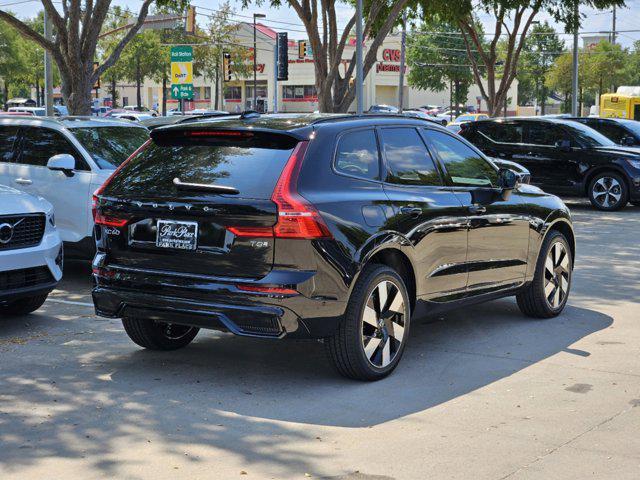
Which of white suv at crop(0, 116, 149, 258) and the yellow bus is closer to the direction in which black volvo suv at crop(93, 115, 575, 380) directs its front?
the yellow bus

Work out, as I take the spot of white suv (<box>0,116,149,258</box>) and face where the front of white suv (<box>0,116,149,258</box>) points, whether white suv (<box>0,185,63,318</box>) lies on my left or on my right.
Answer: on my right

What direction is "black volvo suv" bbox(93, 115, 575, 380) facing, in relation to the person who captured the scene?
facing away from the viewer and to the right of the viewer

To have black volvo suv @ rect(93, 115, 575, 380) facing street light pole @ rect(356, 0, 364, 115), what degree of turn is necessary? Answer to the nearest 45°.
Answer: approximately 45° to its left

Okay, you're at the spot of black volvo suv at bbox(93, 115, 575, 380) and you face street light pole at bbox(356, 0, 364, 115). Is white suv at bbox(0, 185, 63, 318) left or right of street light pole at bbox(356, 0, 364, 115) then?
left

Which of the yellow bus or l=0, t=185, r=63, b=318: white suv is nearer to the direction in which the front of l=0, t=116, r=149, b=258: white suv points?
the white suv

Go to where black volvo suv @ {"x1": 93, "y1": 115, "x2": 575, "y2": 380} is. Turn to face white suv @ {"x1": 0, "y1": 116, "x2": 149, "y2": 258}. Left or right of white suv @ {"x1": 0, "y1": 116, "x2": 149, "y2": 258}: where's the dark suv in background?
right

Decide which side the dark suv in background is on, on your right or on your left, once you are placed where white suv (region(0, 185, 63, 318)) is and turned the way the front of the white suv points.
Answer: on your left

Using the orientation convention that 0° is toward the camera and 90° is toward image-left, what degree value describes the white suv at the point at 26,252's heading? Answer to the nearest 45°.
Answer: approximately 315°

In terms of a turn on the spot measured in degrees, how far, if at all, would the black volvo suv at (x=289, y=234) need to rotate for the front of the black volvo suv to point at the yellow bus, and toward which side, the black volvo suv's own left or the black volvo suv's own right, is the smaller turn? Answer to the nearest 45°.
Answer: approximately 45° to the black volvo suv's own left

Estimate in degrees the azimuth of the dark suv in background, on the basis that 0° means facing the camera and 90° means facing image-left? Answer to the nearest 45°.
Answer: approximately 315°

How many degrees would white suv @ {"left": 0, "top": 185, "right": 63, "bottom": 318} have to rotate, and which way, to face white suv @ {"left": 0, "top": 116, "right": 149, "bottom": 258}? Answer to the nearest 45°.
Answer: approximately 135° to its left
